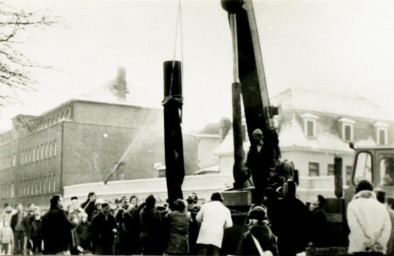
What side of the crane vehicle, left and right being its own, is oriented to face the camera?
right

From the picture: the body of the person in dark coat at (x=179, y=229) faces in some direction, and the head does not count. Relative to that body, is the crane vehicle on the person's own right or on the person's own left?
on the person's own right

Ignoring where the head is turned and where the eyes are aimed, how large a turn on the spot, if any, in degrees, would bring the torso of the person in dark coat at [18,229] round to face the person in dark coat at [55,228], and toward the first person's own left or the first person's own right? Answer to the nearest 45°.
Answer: approximately 45° to the first person's own right

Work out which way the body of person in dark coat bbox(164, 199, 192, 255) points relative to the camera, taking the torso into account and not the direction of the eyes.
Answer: away from the camera
